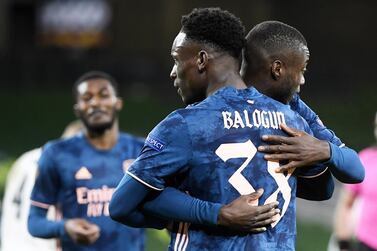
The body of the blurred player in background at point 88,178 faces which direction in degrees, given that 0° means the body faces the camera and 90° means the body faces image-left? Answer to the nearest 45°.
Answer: approximately 0°

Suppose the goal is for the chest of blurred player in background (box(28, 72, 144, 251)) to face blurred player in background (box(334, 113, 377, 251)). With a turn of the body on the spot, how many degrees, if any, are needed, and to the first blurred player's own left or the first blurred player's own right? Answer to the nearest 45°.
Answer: approximately 90° to the first blurred player's own left

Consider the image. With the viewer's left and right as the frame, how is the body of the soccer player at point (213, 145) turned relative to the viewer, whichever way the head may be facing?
facing away from the viewer and to the left of the viewer

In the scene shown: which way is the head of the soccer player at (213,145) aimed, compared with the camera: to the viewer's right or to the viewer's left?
to the viewer's left

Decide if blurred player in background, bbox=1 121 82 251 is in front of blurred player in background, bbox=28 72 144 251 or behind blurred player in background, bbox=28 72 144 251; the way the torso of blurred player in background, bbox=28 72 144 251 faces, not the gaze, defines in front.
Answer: behind
